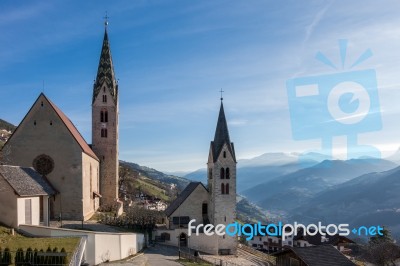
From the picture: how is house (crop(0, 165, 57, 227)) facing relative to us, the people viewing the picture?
facing the viewer and to the right of the viewer

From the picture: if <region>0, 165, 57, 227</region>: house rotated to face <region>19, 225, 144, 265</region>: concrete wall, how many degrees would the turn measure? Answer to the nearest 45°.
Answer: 0° — it already faces it

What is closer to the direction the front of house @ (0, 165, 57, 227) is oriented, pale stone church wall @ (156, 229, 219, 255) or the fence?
the fence

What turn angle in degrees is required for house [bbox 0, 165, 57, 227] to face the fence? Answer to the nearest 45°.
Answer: approximately 45° to its right

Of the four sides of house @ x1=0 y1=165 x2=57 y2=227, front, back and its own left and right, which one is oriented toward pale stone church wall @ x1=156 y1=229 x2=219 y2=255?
left
